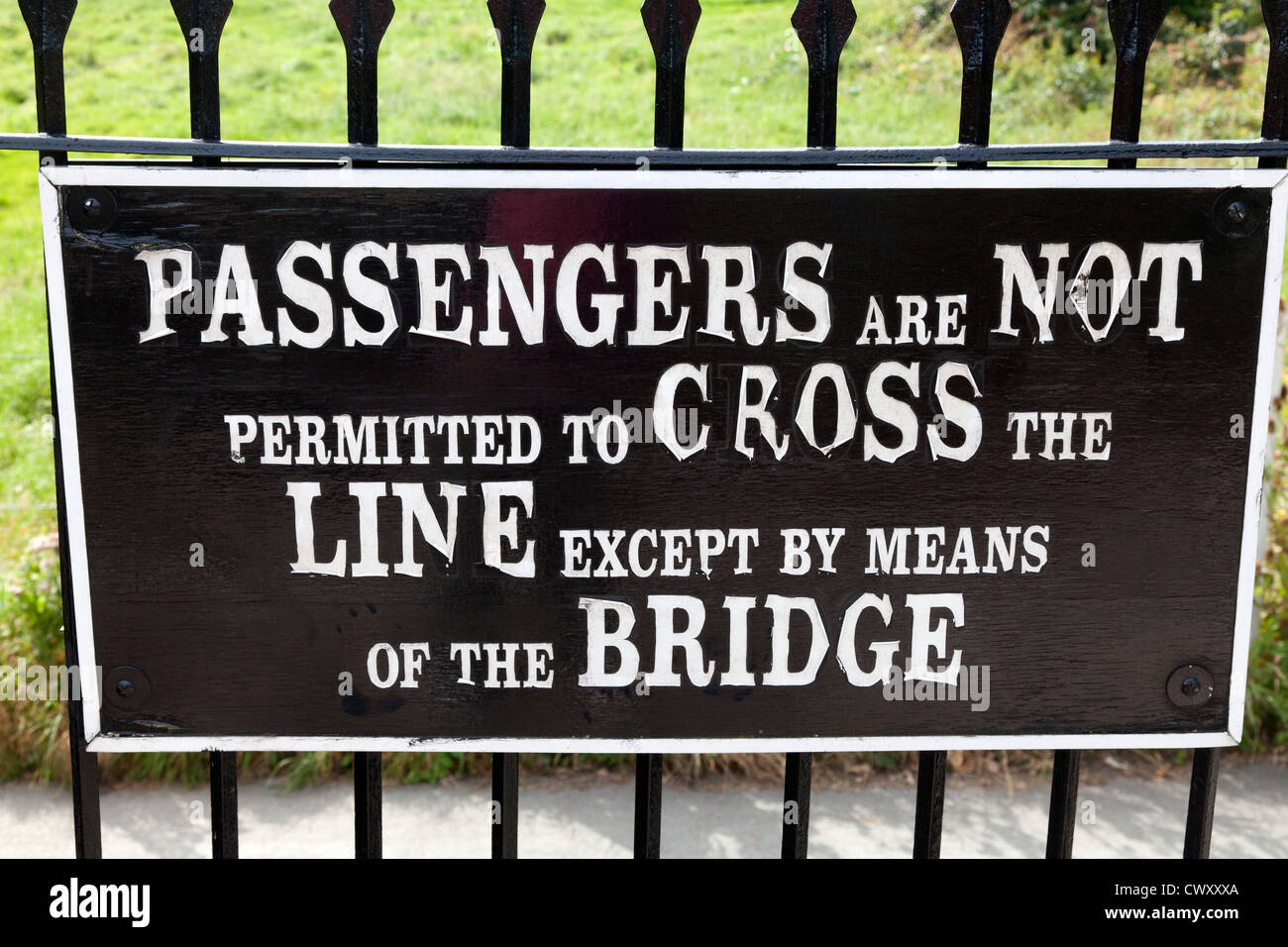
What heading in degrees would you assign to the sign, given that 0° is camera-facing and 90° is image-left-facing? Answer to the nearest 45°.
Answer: approximately 0°
